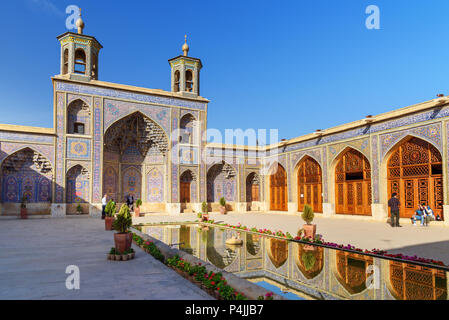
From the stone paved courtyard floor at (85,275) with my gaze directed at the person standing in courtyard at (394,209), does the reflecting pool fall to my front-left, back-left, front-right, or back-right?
front-right

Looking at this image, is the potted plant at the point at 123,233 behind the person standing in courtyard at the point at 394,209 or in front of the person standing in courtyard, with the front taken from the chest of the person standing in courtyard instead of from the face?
behind

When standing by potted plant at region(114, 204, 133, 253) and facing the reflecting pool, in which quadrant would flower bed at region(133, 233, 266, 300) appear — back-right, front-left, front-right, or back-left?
front-right

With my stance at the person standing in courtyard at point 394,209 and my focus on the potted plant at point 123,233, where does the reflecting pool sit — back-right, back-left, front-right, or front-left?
front-left

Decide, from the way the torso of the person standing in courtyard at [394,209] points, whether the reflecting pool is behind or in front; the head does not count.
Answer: behind

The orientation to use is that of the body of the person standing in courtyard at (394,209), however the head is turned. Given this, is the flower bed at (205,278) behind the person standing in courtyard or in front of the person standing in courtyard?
behind

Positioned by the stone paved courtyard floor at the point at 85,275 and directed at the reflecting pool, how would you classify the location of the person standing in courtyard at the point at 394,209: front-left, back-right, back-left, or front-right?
front-left

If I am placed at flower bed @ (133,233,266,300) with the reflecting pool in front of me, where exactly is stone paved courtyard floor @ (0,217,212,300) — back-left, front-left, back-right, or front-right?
back-left

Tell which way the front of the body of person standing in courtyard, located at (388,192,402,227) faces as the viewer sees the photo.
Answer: away from the camera
